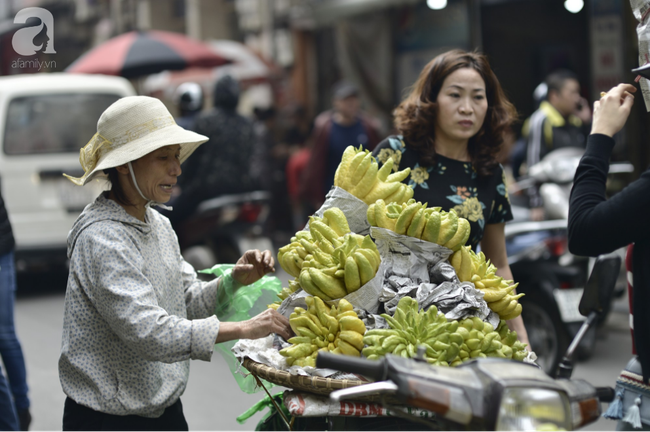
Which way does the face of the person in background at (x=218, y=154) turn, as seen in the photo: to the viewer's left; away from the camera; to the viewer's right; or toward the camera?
away from the camera

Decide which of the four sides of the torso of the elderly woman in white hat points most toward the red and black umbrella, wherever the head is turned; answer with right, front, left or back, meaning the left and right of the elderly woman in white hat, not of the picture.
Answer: left

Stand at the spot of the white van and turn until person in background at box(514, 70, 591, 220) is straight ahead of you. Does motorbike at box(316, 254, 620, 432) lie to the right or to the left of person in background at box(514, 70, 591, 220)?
right

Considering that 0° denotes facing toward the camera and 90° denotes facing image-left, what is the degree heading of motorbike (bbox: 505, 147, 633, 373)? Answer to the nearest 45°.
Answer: approximately 135°

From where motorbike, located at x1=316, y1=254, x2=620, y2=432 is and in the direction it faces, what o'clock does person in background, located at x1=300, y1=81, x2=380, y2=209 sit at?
The person in background is roughly at 7 o'clock from the motorbike.

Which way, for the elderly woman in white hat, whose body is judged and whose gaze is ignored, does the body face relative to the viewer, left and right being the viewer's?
facing to the right of the viewer

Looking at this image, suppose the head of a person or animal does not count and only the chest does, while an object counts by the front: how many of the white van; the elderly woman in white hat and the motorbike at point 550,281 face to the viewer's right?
1

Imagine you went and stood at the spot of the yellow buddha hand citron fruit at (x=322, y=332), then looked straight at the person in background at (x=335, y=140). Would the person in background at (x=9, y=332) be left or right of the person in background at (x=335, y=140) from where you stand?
left

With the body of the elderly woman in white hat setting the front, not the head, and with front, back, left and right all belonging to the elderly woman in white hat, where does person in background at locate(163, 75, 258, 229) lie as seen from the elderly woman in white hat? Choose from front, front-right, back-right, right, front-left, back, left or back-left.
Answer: left
